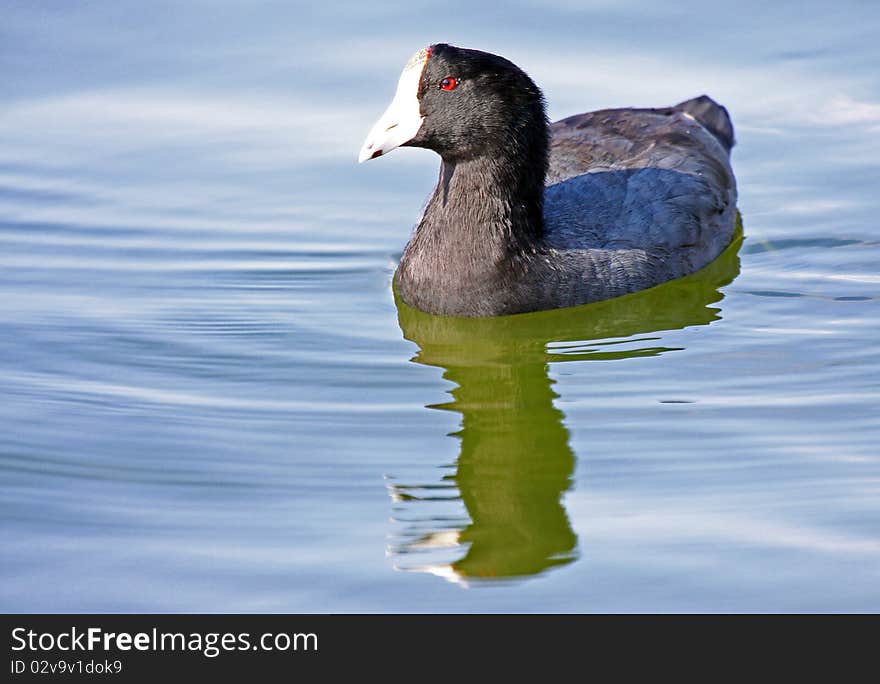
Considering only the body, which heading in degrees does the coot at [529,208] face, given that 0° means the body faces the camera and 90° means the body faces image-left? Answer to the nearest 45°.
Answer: approximately 45°
